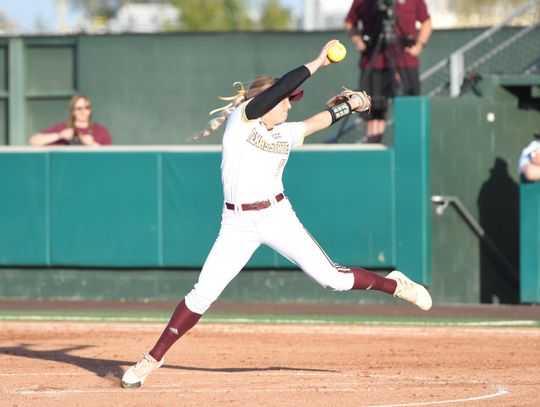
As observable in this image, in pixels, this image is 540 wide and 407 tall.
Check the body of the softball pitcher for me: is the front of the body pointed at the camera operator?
no

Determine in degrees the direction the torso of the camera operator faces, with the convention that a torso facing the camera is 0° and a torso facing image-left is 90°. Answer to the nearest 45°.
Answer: approximately 0°

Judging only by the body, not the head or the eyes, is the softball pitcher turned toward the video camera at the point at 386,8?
no

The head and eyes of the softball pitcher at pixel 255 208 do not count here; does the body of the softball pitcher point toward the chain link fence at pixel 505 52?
no

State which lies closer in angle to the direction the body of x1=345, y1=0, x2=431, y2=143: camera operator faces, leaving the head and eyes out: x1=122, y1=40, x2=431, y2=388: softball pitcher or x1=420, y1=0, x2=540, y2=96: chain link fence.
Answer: the softball pitcher

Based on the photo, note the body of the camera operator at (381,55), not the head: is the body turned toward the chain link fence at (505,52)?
no

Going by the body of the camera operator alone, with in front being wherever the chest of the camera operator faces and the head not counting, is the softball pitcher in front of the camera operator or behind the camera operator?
in front

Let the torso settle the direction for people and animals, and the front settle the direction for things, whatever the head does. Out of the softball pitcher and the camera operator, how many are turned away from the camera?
0
